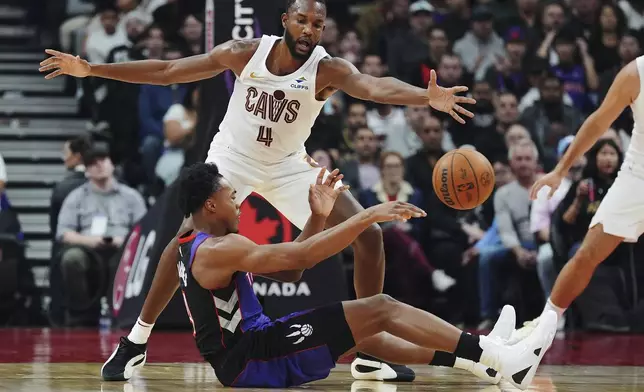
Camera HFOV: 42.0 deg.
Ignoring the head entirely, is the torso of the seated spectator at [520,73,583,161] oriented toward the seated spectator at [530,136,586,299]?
yes

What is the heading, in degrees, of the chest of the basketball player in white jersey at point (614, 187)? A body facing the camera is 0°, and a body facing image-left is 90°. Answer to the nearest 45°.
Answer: approximately 45°

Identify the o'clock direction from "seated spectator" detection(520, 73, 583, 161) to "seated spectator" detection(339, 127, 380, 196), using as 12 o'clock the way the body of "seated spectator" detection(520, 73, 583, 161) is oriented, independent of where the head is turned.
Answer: "seated spectator" detection(339, 127, 380, 196) is roughly at 2 o'clock from "seated spectator" detection(520, 73, 583, 161).

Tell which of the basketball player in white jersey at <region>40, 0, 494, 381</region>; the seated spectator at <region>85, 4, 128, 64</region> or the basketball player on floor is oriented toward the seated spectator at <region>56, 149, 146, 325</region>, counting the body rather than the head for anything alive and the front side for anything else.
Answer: the seated spectator at <region>85, 4, 128, 64</region>

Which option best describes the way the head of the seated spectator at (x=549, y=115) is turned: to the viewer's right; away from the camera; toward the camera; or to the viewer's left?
toward the camera

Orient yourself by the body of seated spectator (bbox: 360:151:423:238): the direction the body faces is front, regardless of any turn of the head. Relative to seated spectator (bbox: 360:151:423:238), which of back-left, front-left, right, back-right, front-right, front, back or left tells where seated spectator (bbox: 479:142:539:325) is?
left

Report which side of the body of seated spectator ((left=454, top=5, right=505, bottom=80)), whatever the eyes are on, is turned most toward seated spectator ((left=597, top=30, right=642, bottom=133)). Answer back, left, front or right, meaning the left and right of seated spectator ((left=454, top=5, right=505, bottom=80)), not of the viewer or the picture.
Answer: left

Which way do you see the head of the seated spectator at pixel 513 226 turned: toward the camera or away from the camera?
toward the camera

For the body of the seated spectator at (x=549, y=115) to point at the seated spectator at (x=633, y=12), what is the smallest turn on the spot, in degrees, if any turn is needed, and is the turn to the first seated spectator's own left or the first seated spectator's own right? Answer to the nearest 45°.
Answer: approximately 135° to the first seated spectator's own left

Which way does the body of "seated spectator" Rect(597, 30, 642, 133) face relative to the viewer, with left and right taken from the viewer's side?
facing the viewer

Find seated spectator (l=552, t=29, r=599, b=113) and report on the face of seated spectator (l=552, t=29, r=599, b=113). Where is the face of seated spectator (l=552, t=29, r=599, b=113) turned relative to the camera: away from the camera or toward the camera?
toward the camera

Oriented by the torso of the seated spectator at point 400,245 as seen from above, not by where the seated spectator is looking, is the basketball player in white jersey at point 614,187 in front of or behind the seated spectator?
in front

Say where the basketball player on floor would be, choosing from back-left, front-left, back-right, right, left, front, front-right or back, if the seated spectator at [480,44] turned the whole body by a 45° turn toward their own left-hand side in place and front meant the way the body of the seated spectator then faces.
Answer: front-right

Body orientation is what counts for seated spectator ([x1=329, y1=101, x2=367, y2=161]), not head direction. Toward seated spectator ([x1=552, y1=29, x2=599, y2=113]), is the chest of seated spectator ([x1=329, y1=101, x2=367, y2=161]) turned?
no

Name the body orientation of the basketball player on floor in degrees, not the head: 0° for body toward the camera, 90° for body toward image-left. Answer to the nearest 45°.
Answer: approximately 270°

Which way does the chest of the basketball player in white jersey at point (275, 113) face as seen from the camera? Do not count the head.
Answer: toward the camera

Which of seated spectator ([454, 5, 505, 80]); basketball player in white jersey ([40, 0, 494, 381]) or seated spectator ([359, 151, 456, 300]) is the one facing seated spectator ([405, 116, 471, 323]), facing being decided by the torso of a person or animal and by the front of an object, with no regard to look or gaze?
seated spectator ([454, 5, 505, 80])

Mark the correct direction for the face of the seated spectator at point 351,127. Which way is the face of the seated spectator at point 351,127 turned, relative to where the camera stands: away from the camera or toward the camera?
toward the camera

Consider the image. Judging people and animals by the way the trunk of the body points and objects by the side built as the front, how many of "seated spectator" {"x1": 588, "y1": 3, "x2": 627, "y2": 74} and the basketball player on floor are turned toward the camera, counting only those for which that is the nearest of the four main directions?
1

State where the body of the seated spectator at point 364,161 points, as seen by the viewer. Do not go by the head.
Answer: toward the camera

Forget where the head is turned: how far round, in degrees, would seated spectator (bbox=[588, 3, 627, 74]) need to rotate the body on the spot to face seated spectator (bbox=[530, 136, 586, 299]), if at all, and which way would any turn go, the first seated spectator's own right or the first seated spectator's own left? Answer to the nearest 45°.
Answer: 0° — they already face them
